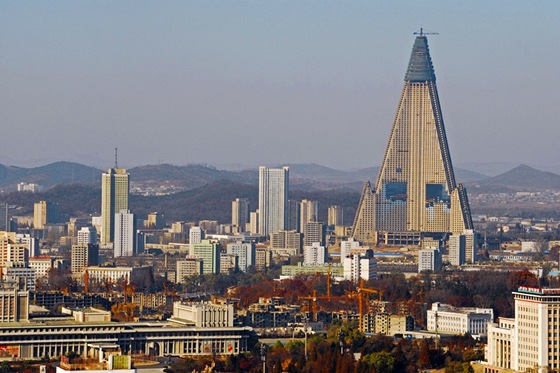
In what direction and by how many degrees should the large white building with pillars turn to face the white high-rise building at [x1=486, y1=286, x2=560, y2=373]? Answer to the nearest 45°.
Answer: approximately 45° to its left

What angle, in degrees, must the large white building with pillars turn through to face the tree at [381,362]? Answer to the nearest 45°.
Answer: approximately 45° to its left

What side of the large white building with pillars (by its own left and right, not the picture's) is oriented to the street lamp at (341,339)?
left

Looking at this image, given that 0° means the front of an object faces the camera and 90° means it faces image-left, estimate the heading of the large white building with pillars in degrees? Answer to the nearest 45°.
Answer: approximately 0°
